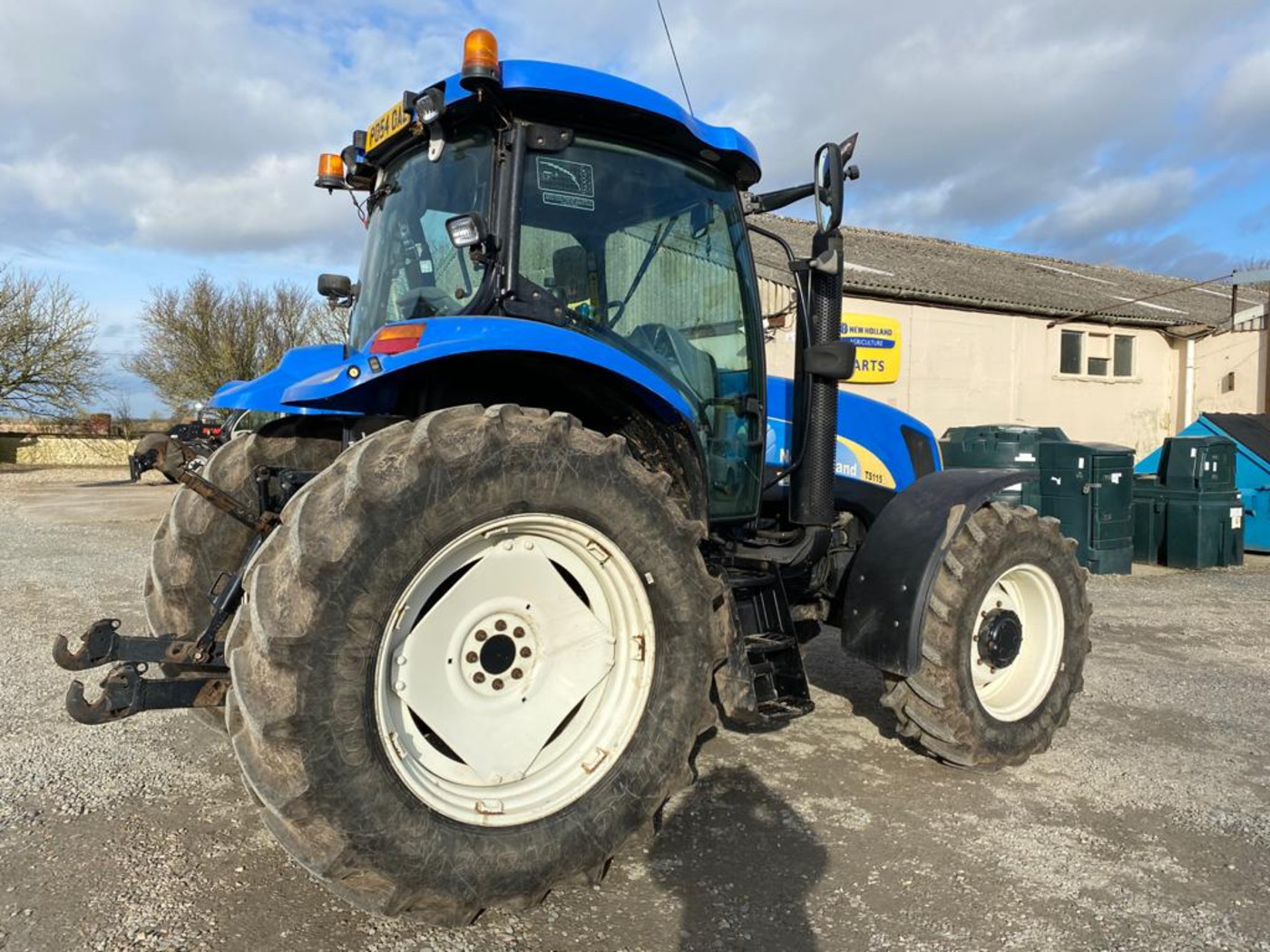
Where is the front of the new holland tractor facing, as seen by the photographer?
facing away from the viewer and to the right of the viewer

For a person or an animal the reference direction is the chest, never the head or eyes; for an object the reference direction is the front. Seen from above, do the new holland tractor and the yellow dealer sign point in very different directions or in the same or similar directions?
very different directions

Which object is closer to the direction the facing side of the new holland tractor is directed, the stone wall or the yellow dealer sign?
the yellow dealer sign

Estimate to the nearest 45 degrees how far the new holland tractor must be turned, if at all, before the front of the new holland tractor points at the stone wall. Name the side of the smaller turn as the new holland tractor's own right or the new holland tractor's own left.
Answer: approximately 90° to the new holland tractor's own left

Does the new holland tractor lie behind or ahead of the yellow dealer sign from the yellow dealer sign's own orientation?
ahead

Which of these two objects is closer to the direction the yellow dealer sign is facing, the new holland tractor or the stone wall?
the new holland tractor

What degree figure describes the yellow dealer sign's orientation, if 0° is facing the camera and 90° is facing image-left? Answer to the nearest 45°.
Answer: approximately 0°

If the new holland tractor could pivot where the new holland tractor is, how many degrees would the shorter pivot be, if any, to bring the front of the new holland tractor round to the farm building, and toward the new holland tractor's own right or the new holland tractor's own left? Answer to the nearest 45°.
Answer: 0° — it already faces it

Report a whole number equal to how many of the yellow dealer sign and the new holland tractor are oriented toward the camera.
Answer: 1
